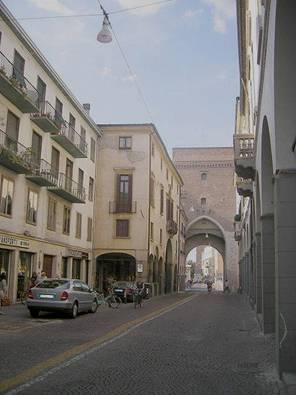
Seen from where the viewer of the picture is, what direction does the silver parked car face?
facing away from the viewer and to the right of the viewer

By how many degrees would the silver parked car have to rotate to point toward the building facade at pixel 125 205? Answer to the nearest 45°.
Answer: approximately 45° to its left
